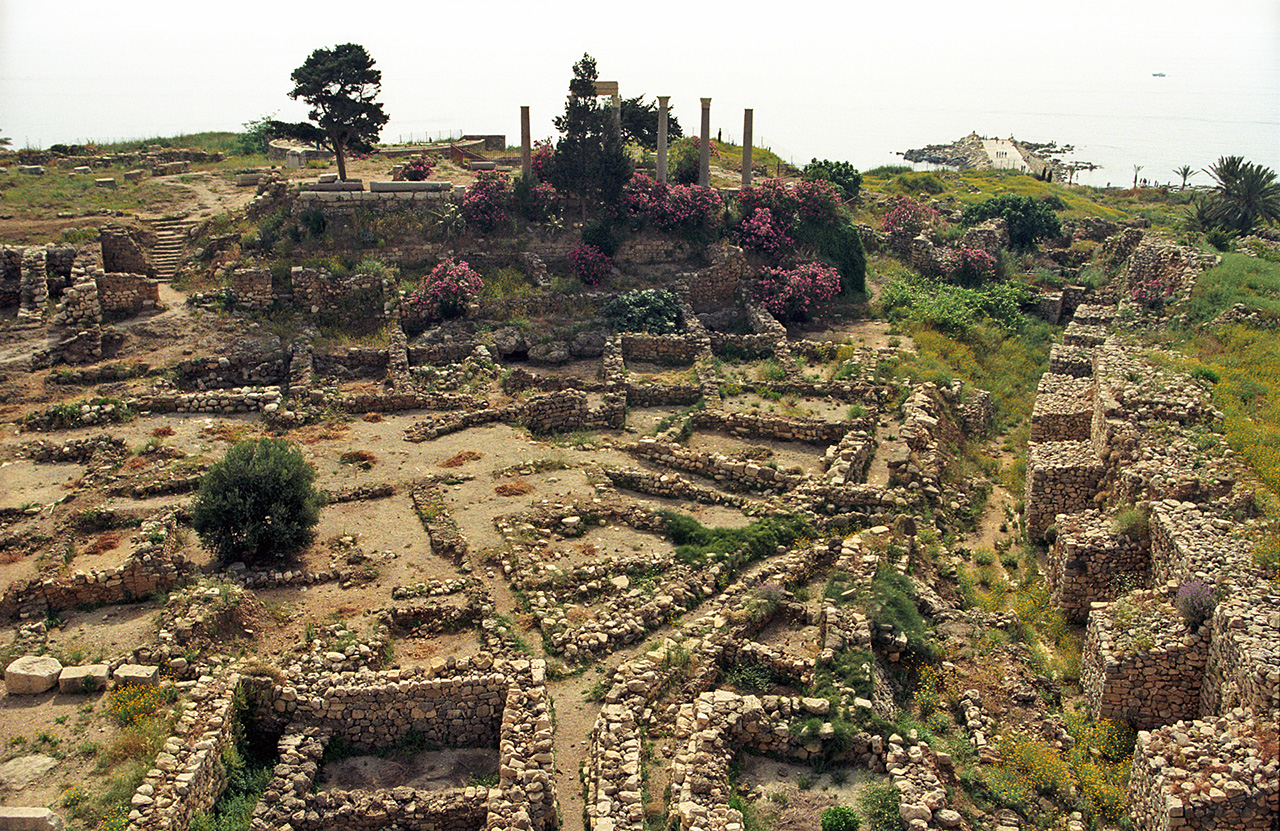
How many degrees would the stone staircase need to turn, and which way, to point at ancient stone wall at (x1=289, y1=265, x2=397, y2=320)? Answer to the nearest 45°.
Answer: approximately 45° to its left

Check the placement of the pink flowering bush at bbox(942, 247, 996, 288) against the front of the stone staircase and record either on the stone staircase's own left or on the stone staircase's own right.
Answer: on the stone staircase's own left

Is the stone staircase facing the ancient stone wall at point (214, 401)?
yes

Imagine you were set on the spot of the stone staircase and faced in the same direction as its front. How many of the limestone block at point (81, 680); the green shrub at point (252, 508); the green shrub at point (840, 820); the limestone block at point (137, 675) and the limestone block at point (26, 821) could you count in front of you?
5

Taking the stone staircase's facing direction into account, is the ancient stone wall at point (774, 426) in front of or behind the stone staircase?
in front

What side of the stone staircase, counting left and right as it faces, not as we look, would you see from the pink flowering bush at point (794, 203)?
left

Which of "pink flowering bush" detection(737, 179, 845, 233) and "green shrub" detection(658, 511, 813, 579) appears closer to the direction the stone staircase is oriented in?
the green shrub

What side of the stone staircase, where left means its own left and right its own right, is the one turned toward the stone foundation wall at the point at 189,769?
front

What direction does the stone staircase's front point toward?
toward the camera

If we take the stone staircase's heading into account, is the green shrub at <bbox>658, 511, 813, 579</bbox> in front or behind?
in front

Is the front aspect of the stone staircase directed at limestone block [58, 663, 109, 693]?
yes

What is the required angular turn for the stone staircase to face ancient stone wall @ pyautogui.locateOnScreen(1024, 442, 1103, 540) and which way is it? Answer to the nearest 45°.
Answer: approximately 45° to its left

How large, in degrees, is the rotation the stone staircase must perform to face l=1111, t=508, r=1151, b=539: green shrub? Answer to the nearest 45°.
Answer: approximately 45° to its left

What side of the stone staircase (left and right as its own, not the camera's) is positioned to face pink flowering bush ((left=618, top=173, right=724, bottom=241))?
left

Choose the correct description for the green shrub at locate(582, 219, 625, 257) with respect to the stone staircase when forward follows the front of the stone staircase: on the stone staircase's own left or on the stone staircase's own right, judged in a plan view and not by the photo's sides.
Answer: on the stone staircase's own left
